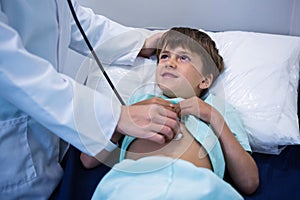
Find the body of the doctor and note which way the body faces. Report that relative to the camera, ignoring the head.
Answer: to the viewer's right

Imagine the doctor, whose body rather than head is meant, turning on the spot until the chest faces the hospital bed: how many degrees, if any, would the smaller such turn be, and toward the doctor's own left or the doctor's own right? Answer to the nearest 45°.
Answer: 0° — they already face it
